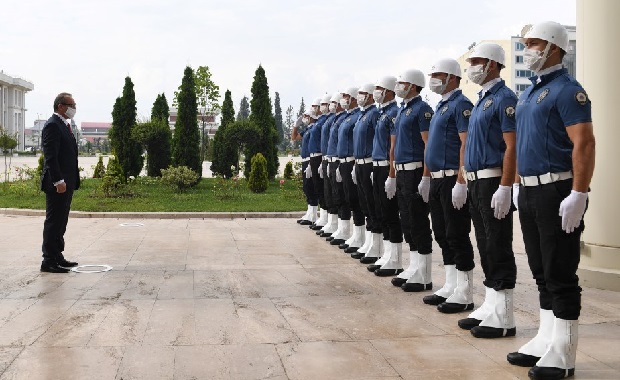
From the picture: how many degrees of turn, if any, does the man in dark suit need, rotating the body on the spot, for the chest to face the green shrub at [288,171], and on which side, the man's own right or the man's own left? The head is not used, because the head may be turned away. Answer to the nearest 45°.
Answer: approximately 45° to the man's own left

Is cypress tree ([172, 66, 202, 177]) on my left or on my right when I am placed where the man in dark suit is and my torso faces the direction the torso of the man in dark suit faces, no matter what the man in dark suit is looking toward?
on my left

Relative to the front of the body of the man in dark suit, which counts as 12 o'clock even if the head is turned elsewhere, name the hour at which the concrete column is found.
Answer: The concrete column is roughly at 1 o'clock from the man in dark suit.

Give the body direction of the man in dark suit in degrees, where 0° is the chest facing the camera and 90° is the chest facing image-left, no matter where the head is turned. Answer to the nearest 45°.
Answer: approximately 270°

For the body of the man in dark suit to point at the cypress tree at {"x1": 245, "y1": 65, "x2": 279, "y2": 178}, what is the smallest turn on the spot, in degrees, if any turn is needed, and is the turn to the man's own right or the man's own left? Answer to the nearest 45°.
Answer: approximately 45° to the man's own left

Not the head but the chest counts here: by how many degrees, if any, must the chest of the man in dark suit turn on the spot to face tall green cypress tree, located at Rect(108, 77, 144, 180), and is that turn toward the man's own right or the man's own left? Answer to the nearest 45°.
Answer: approximately 90° to the man's own left

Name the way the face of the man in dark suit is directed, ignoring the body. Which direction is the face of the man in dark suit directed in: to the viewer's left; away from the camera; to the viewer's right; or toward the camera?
to the viewer's right

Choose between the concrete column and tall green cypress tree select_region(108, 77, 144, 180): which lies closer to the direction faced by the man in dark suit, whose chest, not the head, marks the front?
the concrete column

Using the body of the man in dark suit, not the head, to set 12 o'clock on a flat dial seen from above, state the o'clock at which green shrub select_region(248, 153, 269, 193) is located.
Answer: The green shrub is roughly at 10 o'clock from the man in dark suit.
